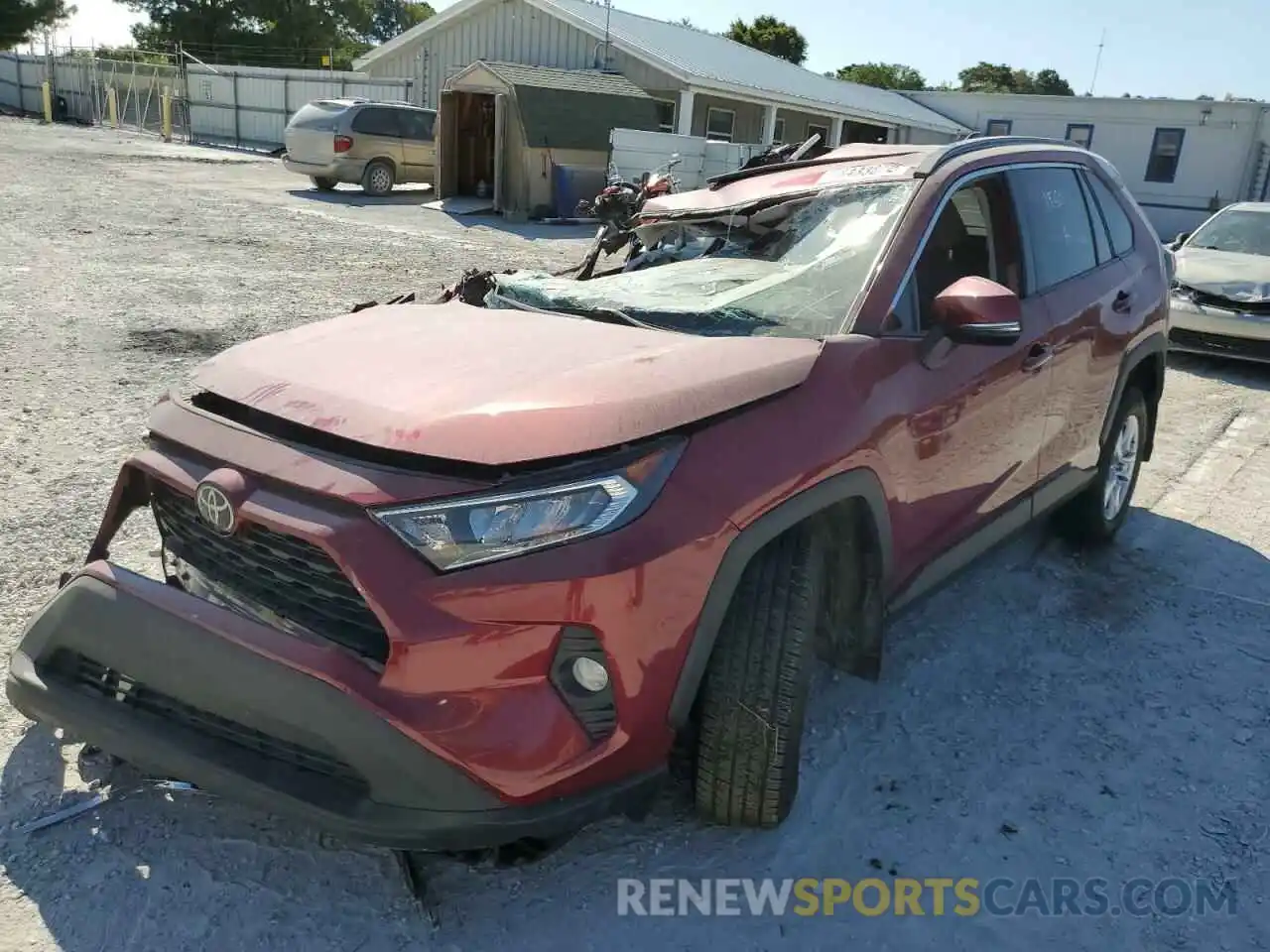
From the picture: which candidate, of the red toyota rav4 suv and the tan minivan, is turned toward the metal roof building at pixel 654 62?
the tan minivan

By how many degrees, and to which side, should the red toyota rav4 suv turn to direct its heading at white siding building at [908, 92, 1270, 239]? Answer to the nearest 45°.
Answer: approximately 180°

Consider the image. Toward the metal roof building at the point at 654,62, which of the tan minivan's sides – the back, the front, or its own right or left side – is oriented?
front

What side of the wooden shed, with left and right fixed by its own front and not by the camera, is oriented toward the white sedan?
left

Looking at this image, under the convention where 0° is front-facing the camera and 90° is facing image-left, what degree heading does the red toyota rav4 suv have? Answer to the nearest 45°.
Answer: approximately 45°

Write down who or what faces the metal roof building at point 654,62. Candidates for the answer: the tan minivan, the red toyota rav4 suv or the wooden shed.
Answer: the tan minivan

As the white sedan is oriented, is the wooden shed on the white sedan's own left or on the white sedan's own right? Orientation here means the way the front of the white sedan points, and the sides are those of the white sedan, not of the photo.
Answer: on the white sedan's own right

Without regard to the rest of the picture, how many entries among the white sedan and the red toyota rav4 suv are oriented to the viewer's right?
0

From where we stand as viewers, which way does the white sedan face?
facing the viewer and to the left of the viewer

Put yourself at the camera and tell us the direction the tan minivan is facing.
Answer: facing away from the viewer and to the right of the viewer

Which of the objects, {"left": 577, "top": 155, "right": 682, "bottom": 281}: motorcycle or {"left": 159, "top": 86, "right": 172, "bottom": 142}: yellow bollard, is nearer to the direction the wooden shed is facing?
the motorcycle

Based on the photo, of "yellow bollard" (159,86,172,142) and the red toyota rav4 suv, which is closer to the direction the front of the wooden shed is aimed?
the red toyota rav4 suv

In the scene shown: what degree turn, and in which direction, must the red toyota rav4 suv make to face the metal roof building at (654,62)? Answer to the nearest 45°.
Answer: approximately 135° to its right

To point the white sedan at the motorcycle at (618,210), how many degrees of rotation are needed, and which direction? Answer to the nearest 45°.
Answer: approximately 45° to its right
